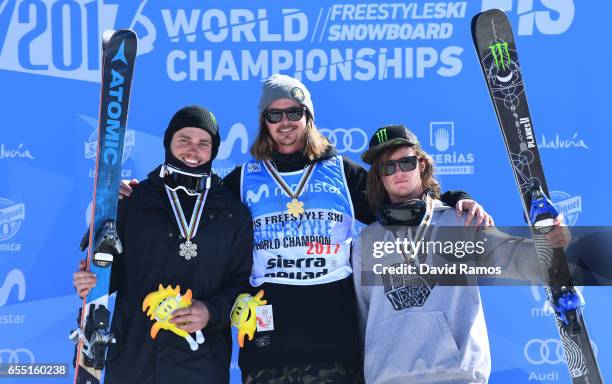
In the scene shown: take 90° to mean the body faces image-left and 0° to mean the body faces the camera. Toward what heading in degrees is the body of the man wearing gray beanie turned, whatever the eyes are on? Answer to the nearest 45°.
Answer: approximately 0°
